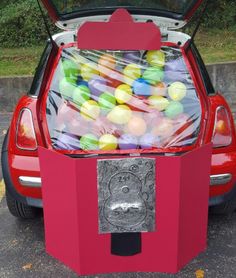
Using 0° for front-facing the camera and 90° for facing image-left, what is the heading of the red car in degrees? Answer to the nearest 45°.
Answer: approximately 180°

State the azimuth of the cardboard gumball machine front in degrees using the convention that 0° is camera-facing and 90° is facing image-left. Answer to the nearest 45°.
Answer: approximately 0°
